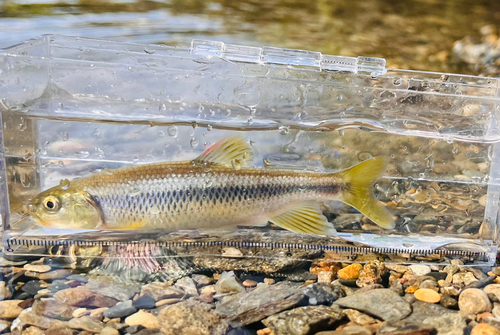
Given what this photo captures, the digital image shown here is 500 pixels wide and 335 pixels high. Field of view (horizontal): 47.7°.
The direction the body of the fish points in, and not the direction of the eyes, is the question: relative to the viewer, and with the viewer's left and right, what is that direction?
facing to the left of the viewer

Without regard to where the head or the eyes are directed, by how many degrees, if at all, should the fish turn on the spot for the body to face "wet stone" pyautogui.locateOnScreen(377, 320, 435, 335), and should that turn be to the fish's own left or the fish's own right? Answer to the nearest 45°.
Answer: approximately 135° to the fish's own left

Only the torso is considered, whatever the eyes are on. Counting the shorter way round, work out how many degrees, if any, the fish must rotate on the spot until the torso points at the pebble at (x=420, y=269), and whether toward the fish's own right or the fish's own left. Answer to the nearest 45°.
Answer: approximately 180°

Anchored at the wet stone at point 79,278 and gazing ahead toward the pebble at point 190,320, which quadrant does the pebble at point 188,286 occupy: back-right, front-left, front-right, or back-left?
front-left

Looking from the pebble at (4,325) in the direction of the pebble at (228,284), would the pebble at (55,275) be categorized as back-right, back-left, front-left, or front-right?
front-left

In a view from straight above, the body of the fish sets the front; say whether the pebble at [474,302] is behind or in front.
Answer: behind

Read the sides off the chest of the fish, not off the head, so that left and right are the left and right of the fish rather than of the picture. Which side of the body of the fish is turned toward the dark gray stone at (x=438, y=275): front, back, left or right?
back

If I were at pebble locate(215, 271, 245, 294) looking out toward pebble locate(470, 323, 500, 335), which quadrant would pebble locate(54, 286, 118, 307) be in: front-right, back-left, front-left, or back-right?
back-right

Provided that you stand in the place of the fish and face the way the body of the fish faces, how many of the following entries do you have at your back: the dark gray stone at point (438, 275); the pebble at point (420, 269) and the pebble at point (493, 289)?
3
